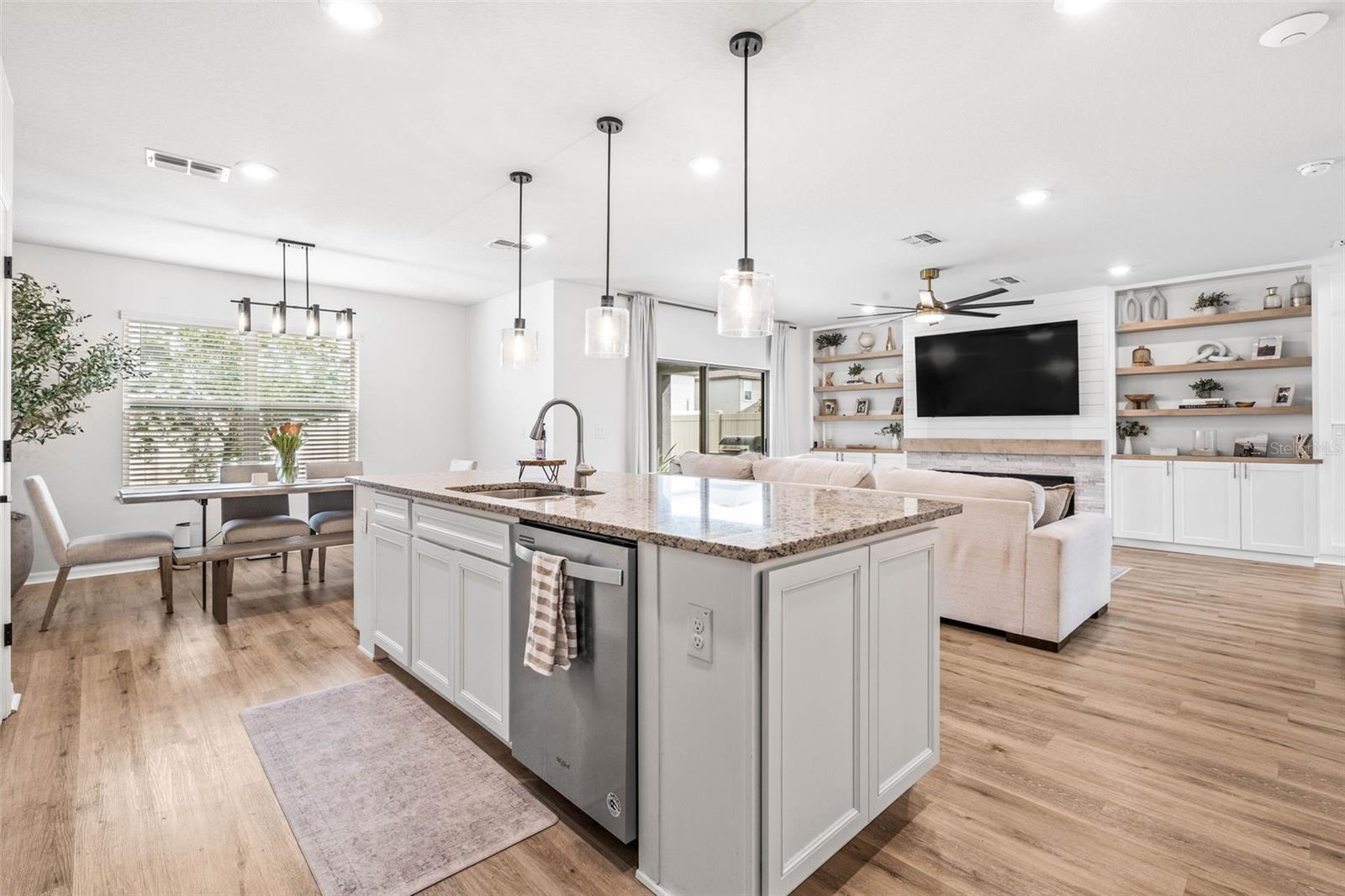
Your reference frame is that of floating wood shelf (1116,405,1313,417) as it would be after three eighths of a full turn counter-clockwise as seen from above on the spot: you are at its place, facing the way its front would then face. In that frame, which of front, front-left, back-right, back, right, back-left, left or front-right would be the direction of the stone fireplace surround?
back-left

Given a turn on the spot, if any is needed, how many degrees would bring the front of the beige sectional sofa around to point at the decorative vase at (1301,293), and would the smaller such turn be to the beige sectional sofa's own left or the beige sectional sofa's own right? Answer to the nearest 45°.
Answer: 0° — it already faces it

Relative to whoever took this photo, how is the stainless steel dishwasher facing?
facing the viewer and to the left of the viewer

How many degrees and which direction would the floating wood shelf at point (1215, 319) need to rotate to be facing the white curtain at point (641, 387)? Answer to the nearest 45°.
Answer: approximately 45° to its right

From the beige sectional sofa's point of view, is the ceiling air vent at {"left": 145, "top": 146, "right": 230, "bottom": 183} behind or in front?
behind

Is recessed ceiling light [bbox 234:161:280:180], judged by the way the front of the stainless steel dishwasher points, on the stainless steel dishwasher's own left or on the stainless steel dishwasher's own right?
on the stainless steel dishwasher's own right

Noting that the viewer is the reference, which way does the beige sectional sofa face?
facing away from the viewer and to the right of the viewer

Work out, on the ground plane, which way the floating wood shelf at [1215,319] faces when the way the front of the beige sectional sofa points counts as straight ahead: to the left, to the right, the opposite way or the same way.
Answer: the opposite way

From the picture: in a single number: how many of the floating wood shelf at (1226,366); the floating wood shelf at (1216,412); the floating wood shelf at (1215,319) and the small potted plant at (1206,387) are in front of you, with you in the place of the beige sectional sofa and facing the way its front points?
4

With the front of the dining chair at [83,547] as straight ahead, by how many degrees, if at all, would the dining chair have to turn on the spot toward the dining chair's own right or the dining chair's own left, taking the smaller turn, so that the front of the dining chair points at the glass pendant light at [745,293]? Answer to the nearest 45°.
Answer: approximately 45° to the dining chair's own right

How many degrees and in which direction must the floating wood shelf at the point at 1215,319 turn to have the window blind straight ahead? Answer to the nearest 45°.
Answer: approximately 45° to its right

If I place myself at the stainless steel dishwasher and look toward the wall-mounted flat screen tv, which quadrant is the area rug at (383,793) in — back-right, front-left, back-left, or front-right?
back-left

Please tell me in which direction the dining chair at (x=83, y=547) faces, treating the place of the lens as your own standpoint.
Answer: facing to the right of the viewer

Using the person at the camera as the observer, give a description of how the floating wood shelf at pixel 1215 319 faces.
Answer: facing the viewer

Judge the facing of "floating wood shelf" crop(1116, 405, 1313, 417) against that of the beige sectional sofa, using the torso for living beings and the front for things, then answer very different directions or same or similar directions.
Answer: very different directions

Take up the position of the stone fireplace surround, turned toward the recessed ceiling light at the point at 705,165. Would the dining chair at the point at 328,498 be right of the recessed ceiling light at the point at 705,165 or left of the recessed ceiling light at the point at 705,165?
right

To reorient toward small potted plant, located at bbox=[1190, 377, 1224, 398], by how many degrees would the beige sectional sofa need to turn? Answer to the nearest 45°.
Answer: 0° — it already faces it

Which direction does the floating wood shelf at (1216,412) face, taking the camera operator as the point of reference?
facing the viewer
